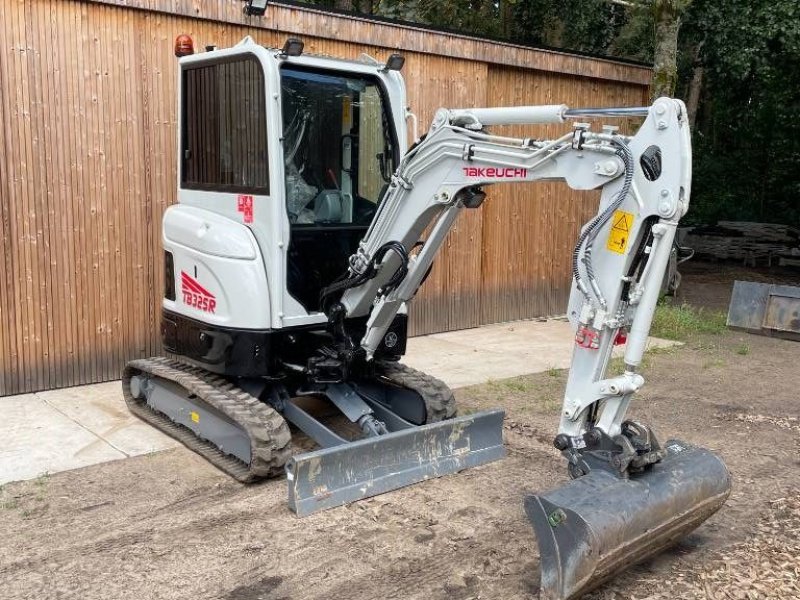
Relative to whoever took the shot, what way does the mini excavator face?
facing the viewer and to the right of the viewer
